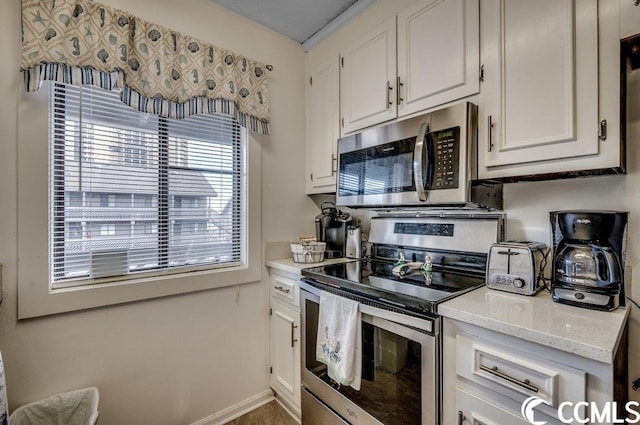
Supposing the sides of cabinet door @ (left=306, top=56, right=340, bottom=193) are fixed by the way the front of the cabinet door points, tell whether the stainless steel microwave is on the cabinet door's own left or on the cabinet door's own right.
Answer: on the cabinet door's own left

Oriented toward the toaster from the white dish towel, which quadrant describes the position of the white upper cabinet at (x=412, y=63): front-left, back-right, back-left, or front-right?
front-left

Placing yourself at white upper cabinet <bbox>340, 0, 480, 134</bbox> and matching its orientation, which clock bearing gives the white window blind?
The white window blind is roughly at 1 o'clock from the white upper cabinet.

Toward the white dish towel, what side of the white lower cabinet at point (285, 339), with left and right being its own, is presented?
left

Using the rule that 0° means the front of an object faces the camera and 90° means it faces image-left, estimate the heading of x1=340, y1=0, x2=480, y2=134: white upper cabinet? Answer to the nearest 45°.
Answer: approximately 45°

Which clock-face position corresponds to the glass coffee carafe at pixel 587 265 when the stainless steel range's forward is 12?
The glass coffee carafe is roughly at 8 o'clock from the stainless steel range.

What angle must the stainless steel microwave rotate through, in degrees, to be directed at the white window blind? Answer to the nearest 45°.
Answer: approximately 45° to its right

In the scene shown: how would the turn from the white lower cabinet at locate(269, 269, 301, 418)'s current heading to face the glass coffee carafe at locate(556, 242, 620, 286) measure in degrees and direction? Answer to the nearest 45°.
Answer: approximately 90° to its left

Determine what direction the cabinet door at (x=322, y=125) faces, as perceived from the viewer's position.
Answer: facing the viewer and to the left of the viewer
